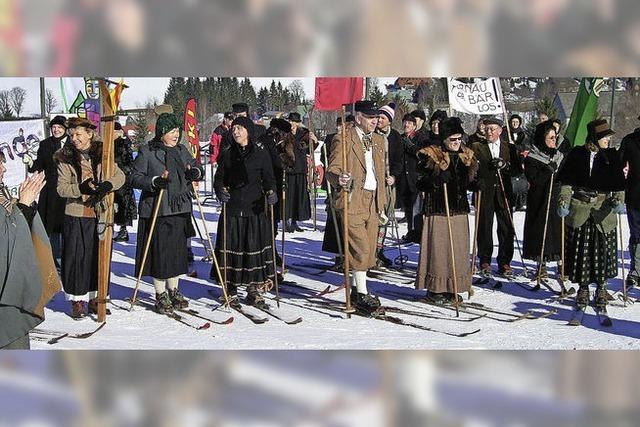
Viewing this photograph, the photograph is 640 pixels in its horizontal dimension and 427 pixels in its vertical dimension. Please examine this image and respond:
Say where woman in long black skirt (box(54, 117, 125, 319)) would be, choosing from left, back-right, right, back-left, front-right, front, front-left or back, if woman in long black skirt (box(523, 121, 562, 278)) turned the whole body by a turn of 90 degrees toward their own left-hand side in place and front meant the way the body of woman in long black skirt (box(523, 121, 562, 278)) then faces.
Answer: back

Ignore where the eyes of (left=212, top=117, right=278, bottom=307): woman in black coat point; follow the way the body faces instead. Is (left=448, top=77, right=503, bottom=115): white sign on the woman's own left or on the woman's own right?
on the woman's own left

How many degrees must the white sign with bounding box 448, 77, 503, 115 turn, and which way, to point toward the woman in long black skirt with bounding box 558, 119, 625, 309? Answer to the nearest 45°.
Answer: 0° — it already faces them

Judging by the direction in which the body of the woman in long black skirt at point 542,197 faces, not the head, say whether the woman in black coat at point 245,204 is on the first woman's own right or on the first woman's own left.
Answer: on the first woman's own right

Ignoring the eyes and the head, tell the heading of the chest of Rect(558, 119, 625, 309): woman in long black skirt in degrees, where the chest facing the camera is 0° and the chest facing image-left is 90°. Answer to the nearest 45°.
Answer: approximately 0°

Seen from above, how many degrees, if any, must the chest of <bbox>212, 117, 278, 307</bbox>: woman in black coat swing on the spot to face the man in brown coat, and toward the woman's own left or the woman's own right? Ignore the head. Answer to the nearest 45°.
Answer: approximately 90° to the woman's own left

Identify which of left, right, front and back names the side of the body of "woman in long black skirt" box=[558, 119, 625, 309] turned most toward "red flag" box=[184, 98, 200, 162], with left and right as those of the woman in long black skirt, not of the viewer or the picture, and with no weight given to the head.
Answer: right

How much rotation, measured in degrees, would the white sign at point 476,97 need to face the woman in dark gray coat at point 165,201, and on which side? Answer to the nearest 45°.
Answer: approximately 45° to its right

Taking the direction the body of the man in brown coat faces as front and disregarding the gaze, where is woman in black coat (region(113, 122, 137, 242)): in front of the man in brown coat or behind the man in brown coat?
behind
